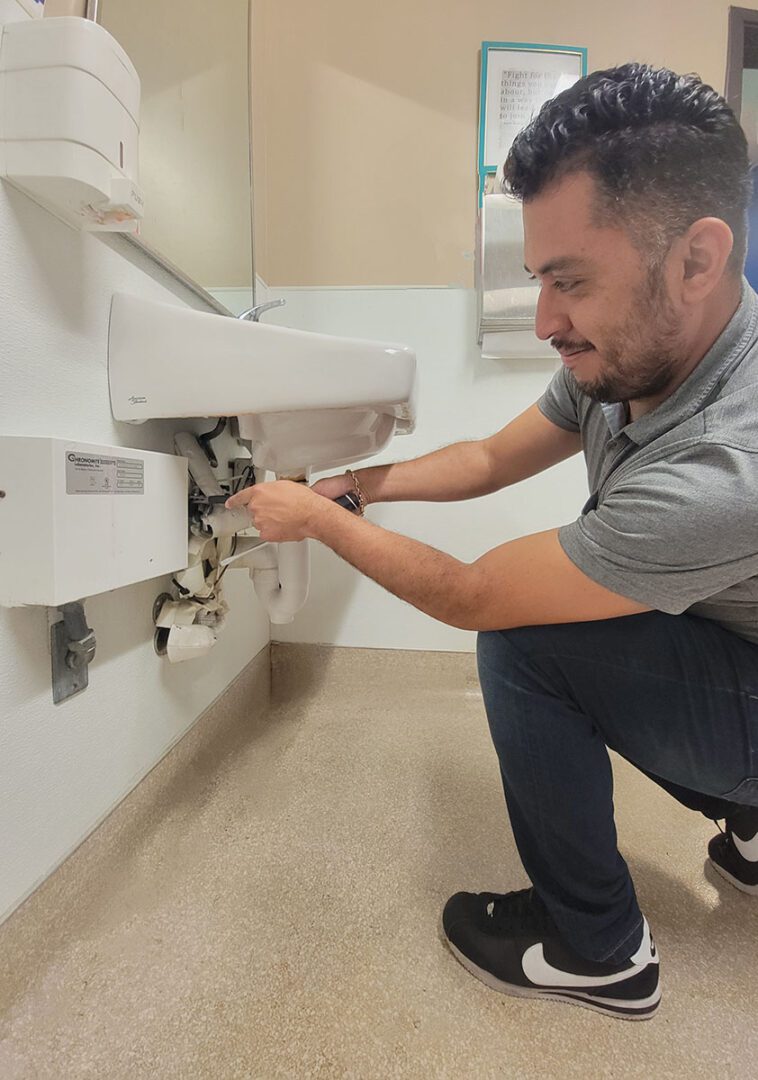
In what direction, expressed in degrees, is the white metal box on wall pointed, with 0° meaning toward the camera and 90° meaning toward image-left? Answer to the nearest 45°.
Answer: approximately 315°

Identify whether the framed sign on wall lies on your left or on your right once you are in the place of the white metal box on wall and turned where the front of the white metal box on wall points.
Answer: on your left

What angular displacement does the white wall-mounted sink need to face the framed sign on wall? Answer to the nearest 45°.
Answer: approximately 45° to its left

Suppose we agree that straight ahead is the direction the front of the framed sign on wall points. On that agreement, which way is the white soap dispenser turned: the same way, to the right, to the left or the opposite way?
to the left

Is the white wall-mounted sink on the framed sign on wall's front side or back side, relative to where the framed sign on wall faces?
on the front side

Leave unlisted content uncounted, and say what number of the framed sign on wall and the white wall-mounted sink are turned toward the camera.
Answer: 1

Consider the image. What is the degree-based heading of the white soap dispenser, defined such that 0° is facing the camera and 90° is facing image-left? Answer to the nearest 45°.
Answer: approximately 315°

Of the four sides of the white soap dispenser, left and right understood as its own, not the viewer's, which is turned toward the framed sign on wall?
left

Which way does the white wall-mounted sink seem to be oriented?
to the viewer's right
